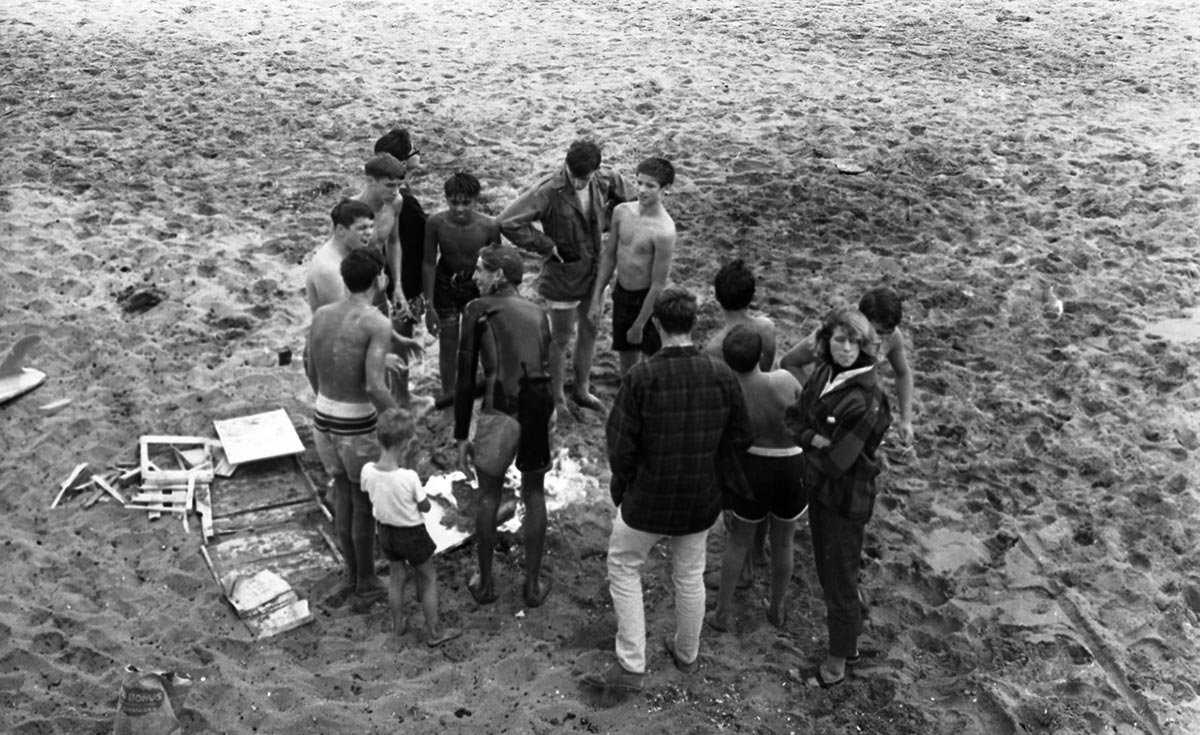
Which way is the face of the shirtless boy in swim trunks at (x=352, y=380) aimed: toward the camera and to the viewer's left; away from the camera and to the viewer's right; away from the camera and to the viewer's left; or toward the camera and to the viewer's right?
away from the camera and to the viewer's right

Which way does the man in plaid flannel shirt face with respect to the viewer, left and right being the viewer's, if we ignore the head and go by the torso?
facing away from the viewer

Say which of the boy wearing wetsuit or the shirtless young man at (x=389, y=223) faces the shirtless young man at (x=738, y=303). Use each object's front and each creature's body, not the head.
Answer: the shirtless young man at (x=389, y=223)

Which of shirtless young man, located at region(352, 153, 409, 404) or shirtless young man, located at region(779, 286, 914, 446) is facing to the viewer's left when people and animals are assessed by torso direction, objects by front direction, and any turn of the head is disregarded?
shirtless young man, located at region(779, 286, 914, 446)

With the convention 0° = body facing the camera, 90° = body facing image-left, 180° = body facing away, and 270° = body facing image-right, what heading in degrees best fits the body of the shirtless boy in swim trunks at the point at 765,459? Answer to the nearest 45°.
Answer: approximately 135°

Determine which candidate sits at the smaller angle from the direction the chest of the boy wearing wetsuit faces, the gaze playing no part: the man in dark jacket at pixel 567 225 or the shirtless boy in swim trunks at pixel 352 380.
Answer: the man in dark jacket

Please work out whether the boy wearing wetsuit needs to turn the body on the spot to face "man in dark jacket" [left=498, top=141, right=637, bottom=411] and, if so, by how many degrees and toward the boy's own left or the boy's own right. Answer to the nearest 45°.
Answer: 0° — they already face them
